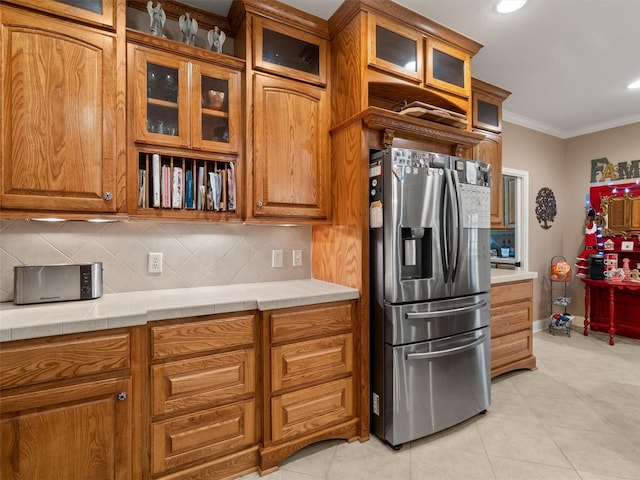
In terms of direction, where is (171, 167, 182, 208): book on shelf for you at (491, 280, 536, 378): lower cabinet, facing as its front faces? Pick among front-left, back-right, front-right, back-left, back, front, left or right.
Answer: right

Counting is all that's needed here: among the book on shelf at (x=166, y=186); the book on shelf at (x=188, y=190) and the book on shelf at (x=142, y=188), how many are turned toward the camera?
3

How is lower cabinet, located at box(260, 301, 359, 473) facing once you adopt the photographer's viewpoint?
facing the viewer and to the right of the viewer

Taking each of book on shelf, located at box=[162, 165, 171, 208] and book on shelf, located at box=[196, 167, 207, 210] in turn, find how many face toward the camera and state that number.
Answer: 2

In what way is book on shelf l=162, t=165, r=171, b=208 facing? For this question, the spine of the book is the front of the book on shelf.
toward the camera

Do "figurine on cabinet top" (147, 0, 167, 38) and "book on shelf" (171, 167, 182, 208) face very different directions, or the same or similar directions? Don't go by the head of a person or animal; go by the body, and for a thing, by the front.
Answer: same or similar directions

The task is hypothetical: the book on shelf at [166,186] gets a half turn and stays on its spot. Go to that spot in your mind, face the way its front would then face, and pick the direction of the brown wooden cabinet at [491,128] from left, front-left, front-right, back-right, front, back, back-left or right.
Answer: right

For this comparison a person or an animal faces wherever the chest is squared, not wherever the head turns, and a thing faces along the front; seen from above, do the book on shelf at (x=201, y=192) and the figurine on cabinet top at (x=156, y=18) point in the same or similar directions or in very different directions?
same or similar directions

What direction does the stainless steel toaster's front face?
toward the camera

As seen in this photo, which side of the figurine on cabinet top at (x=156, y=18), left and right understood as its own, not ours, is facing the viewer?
front

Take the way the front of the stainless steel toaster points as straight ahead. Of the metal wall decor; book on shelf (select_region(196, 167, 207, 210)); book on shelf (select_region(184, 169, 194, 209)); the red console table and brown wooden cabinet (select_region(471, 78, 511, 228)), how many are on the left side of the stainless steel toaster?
5

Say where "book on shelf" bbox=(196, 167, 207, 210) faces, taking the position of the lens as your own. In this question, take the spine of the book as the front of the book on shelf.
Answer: facing the viewer

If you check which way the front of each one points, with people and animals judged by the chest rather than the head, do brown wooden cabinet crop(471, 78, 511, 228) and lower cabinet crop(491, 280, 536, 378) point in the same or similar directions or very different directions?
same or similar directions

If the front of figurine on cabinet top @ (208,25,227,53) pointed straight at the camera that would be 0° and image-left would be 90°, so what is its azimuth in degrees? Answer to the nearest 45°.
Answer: approximately 0°
